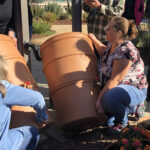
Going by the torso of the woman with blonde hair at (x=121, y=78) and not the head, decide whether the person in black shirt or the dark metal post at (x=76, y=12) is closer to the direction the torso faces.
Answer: the person in black shirt

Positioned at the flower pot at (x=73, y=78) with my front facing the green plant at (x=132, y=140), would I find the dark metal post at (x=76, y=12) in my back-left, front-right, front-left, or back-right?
back-left

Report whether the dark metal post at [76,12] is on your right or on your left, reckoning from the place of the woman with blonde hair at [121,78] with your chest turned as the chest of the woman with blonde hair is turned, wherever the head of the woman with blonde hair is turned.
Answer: on your right

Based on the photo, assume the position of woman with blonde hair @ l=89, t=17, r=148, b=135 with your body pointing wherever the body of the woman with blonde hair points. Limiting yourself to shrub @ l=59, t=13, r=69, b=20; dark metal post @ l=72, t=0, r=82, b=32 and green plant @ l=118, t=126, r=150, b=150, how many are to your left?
1

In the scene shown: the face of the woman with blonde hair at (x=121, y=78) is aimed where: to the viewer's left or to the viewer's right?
to the viewer's left

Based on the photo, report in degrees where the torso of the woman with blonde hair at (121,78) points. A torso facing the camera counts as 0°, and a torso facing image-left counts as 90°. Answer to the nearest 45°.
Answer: approximately 90°
